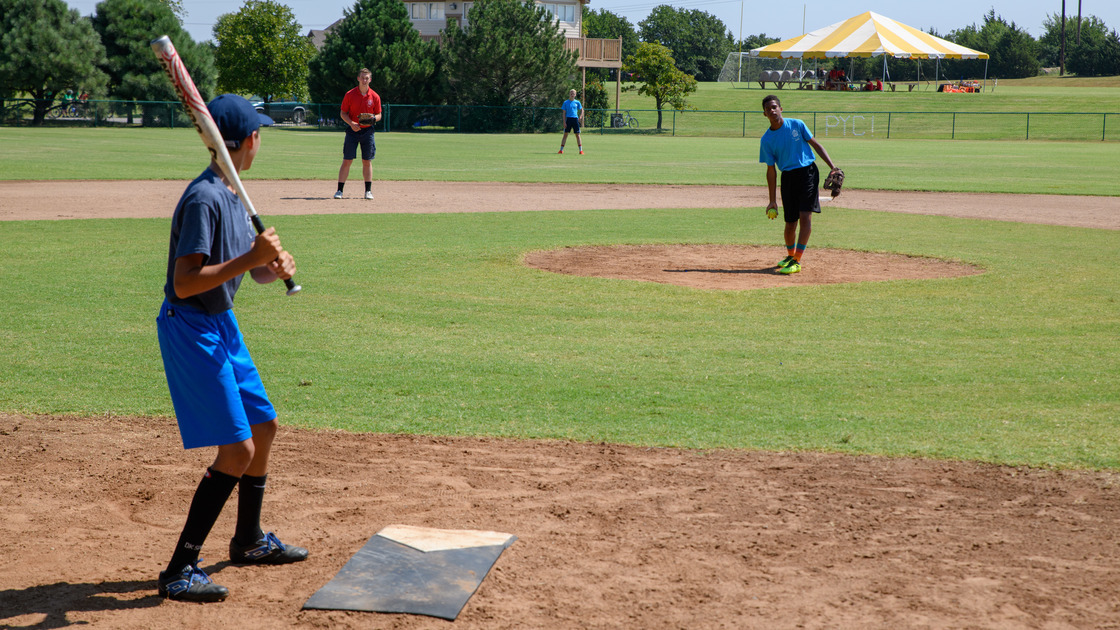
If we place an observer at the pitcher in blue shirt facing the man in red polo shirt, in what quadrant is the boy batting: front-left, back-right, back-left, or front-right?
back-left

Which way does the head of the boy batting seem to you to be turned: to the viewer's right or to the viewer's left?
to the viewer's right

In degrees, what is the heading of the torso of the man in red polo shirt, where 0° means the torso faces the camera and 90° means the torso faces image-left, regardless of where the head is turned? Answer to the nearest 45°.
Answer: approximately 0°

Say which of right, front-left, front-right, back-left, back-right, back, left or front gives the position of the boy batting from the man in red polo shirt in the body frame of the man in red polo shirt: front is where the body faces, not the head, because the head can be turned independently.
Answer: front

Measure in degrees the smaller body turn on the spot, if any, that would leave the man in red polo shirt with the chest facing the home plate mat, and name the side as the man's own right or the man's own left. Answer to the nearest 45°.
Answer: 0° — they already face it
